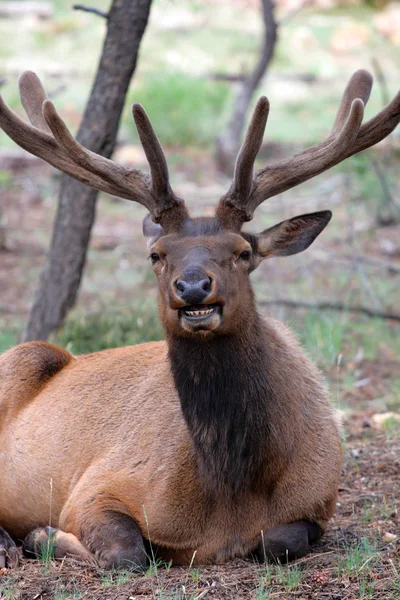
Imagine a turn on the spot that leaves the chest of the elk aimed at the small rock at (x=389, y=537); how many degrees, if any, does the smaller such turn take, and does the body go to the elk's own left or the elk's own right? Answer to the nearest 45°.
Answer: approximately 45° to the elk's own left

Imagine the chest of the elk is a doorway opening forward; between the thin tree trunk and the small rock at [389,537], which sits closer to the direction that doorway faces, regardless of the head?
the small rock

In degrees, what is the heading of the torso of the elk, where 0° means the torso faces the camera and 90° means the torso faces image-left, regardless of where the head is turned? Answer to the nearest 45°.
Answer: approximately 315°

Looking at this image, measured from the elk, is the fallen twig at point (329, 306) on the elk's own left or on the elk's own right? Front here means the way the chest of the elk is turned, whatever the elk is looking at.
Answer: on the elk's own left

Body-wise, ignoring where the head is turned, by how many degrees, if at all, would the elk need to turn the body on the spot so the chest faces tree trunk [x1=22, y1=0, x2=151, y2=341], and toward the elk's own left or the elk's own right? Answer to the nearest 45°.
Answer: approximately 135° to the elk's own left

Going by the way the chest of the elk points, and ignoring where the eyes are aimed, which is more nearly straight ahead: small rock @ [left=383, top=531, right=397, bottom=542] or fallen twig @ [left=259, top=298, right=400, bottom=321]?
the small rock

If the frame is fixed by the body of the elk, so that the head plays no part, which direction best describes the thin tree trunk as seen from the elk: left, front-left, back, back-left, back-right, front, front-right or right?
back-left
